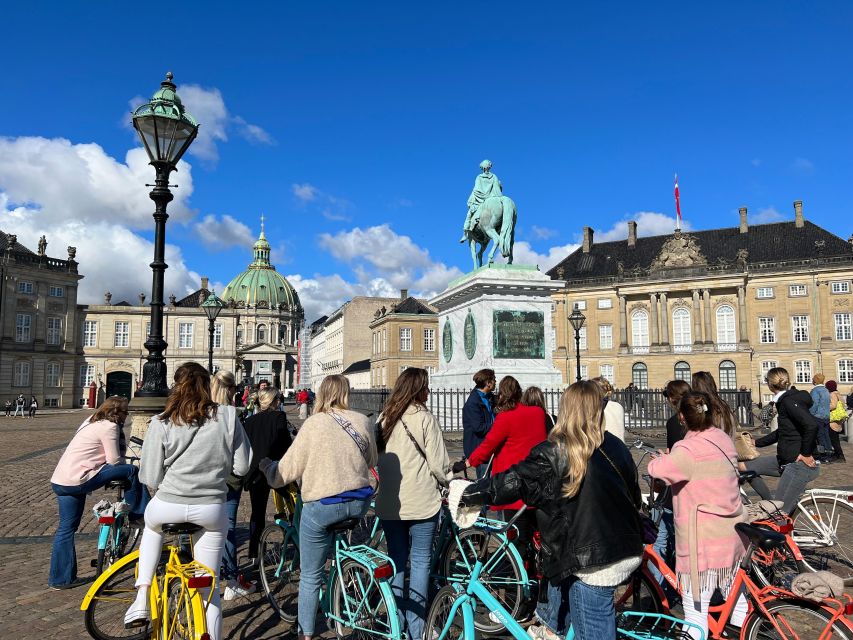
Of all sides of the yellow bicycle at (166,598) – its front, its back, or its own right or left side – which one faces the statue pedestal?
right

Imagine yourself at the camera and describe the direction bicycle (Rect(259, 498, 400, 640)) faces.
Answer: facing away from the viewer and to the left of the viewer

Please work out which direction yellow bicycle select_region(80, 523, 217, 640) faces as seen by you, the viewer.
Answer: facing away from the viewer and to the left of the viewer

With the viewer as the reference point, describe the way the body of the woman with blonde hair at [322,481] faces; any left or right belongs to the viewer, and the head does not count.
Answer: facing away from the viewer

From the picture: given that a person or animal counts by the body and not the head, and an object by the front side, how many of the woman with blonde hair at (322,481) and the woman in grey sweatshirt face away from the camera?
2

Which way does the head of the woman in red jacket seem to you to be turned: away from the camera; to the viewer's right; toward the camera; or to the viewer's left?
away from the camera

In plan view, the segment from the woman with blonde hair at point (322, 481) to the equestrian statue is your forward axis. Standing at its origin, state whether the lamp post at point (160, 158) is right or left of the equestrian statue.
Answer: left

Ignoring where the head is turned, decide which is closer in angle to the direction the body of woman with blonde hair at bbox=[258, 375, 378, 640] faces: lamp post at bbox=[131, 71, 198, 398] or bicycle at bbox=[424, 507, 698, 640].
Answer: the lamp post
